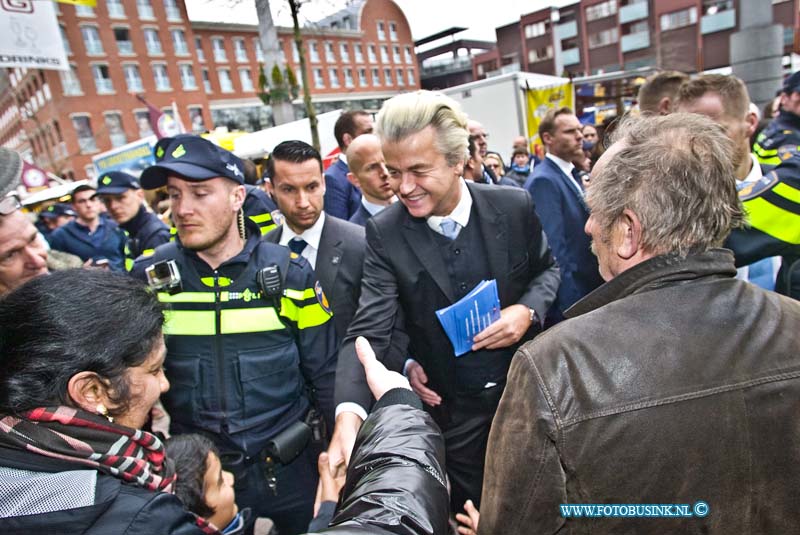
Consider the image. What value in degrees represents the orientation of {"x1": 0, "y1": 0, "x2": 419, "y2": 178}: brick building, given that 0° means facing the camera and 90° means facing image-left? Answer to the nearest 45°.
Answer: approximately 315°

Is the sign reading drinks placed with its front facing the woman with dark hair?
yes

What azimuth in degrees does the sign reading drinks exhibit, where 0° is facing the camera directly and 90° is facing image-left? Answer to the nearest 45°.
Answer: approximately 0°

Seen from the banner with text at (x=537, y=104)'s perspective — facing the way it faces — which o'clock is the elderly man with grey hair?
The elderly man with grey hair is roughly at 12 o'clock from the banner with text.

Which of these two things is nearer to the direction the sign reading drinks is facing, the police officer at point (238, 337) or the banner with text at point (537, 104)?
the police officer

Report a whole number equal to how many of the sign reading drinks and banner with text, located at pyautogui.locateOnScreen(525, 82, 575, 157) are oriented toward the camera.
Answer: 2

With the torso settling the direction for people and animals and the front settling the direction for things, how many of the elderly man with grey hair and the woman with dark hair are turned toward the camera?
0

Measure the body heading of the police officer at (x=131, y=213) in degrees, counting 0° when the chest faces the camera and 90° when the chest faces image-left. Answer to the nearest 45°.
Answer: approximately 45°

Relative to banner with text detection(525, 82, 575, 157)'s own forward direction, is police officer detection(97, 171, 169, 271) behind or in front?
in front

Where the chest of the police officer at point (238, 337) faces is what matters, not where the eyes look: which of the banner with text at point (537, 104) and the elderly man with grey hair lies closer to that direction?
the elderly man with grey hair

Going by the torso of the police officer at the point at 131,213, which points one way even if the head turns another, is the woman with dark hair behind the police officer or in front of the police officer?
in front
